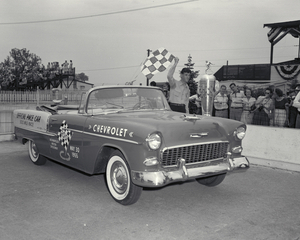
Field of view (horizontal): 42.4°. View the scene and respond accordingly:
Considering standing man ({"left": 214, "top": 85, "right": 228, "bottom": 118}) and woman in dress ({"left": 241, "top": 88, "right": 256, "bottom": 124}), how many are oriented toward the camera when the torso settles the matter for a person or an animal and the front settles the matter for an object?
2

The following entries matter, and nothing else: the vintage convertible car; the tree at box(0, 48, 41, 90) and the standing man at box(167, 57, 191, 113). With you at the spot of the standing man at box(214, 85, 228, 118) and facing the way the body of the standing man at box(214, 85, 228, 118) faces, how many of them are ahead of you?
2

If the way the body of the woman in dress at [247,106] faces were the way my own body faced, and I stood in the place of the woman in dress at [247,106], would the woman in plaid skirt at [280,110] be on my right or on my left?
on my left

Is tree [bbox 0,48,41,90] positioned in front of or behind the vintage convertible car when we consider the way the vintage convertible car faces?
behind

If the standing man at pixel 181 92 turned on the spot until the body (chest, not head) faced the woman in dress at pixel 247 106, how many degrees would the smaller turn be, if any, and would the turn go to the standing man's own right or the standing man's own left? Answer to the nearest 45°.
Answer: approximately 90° to the standing man's own left

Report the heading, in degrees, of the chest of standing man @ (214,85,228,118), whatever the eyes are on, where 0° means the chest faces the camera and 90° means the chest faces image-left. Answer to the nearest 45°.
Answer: approximately 0°

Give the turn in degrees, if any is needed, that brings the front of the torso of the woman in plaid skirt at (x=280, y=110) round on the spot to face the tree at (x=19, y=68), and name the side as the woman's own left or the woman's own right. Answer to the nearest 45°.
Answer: approximately 90° to the woman's own right

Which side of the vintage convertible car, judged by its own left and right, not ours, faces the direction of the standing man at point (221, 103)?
left

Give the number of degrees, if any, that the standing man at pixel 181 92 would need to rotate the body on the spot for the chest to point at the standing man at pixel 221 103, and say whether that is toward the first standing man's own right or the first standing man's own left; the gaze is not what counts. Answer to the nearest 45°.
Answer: approximately 135° to the first standing man's own left

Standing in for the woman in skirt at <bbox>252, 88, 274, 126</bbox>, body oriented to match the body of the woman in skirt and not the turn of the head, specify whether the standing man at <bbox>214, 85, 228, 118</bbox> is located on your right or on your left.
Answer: on your right
